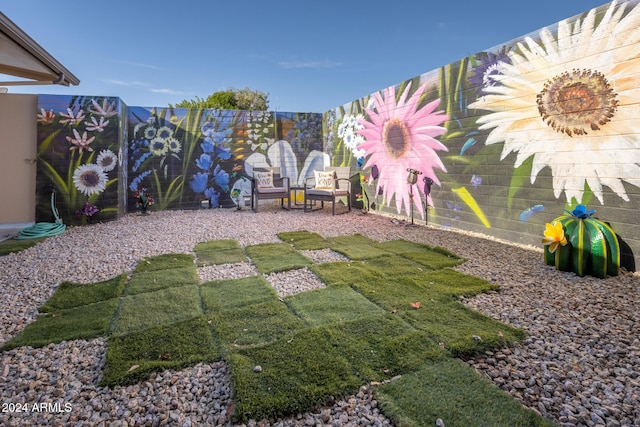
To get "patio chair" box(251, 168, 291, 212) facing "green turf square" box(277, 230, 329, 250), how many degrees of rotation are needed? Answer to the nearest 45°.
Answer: approximately 45° to its right

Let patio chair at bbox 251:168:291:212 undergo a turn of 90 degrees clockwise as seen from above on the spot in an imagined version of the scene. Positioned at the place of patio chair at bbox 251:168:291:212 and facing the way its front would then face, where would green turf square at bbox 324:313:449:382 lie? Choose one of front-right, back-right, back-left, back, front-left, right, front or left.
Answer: front-left

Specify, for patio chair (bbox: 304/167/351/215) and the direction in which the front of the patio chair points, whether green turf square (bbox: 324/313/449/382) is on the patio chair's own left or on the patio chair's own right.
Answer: on the patio chair's own left

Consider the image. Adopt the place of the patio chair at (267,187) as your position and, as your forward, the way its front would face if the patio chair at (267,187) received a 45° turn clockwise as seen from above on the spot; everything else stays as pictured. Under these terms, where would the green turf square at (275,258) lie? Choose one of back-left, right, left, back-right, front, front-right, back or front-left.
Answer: front

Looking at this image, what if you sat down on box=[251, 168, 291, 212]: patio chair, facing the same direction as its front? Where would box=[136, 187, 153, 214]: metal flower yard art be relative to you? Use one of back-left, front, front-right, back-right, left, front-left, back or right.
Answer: back-right

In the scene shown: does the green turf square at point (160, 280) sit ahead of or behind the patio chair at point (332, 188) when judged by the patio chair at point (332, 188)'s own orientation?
ahead

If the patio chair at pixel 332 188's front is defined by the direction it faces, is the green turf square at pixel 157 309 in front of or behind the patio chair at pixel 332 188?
in front

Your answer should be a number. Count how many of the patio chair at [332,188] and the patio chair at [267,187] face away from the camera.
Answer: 0

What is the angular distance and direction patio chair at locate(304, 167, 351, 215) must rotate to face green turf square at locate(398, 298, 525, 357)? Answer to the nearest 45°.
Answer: approximately 45° to its left

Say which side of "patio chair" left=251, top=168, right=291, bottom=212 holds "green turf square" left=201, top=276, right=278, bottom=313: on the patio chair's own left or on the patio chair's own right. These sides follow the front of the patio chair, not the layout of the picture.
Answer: on the patio chair's own right

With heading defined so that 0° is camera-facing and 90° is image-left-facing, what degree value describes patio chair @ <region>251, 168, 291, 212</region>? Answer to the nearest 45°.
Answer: approximately 315°

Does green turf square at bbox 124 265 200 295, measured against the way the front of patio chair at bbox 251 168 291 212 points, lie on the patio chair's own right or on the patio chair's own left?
on the patio chair's own right

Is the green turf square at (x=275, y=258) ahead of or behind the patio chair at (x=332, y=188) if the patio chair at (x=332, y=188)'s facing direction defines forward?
ahead

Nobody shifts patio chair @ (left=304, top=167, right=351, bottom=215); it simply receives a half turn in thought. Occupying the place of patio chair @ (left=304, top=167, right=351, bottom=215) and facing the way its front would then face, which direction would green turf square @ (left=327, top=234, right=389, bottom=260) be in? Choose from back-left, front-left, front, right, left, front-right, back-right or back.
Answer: back-right

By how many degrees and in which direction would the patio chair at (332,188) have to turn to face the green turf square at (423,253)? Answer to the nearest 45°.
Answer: approximately 45° to its left

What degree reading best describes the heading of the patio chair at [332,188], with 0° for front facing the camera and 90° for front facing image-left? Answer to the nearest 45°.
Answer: approximately 45°

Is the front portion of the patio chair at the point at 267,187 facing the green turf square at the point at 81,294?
no

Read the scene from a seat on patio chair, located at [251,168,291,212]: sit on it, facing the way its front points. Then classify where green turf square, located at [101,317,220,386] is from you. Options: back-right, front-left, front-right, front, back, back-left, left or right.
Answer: front-right

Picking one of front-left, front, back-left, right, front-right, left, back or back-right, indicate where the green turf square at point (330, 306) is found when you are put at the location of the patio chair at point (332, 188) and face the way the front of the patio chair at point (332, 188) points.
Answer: front-left
